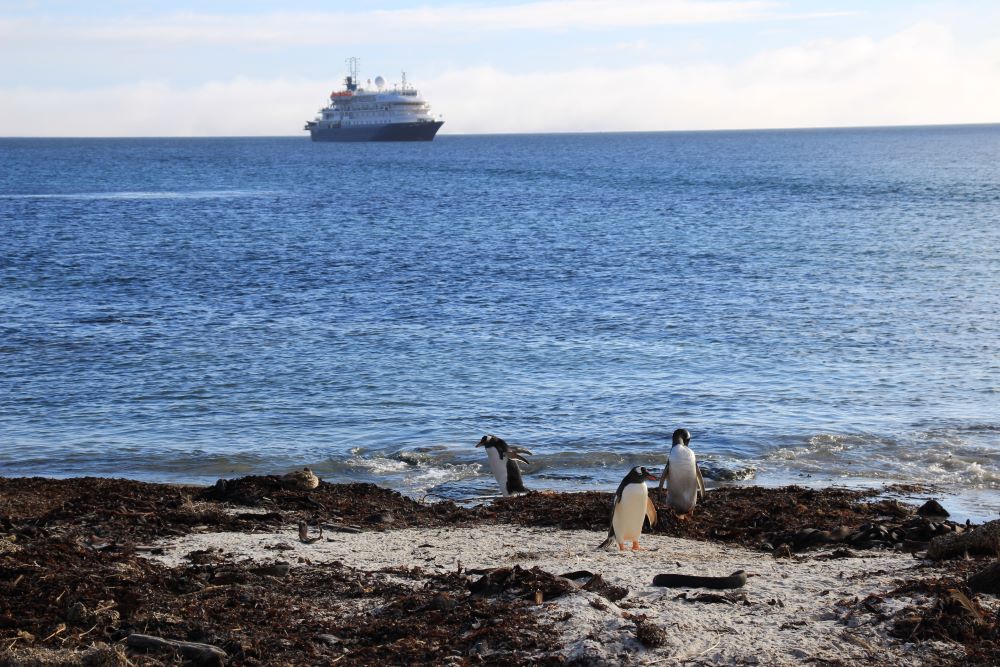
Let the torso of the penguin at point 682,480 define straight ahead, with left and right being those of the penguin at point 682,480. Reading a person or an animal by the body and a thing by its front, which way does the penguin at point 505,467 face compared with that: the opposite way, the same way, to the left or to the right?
to the right

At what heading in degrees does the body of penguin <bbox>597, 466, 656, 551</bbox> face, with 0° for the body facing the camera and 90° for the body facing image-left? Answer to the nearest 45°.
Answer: approximately 315°

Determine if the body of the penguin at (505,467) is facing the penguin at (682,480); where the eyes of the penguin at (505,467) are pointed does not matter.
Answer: no

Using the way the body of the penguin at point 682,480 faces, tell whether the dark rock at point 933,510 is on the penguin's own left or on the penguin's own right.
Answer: on the penguin's own left

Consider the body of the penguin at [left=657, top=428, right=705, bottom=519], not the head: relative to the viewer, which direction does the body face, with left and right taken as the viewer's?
facing the viewer

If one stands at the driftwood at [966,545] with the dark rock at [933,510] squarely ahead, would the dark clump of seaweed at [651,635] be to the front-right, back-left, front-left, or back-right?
back-left

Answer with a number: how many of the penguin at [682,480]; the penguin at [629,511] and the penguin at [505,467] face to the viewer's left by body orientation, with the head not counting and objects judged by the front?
1

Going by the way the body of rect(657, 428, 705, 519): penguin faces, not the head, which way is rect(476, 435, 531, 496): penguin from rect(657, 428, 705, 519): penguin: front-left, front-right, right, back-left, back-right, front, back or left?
back-right

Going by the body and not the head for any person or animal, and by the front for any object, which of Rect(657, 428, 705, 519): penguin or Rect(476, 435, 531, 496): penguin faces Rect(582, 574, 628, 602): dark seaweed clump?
Rect(657, 428, 705, 519): penguin

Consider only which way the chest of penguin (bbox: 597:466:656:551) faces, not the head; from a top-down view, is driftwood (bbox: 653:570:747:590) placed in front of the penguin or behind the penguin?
in front

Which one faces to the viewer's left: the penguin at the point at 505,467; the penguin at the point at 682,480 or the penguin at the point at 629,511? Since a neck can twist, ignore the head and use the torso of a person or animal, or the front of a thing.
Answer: the penguin at the point at 505,467

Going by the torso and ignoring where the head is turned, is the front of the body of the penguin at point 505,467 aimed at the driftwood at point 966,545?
no

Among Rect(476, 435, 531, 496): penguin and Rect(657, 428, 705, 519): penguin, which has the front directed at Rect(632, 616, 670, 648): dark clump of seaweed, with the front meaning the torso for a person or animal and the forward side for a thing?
Rect(657, 428, 705, 519): penguin

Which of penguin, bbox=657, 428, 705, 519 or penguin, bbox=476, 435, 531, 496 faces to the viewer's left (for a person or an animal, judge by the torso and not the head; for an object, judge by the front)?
penguin, bbox=476, 435, 531, 496

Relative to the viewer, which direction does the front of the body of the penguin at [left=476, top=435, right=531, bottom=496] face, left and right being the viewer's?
facing to the left of the viewer

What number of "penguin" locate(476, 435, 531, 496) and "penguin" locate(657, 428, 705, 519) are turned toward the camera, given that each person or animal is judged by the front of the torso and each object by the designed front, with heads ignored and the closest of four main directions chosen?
1

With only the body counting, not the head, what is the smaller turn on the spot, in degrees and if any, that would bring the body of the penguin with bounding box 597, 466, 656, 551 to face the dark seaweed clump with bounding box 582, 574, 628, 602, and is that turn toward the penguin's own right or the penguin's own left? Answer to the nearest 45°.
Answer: approximately 45° to the penguin's own right
